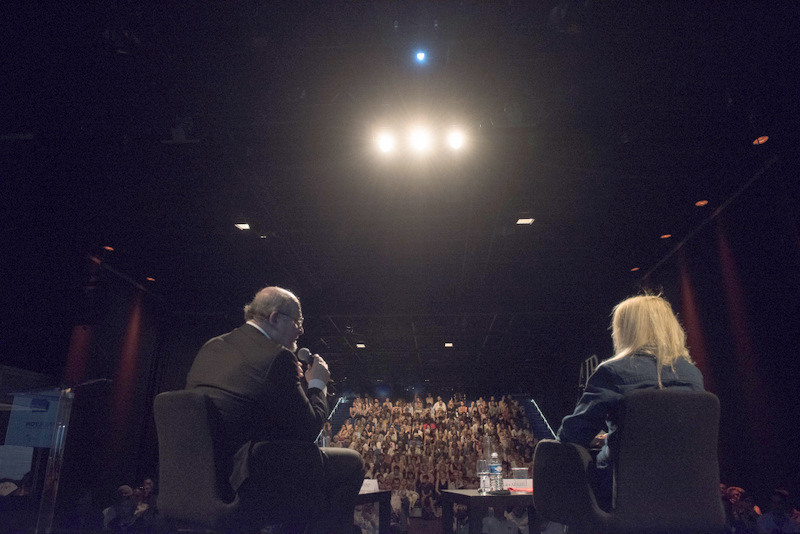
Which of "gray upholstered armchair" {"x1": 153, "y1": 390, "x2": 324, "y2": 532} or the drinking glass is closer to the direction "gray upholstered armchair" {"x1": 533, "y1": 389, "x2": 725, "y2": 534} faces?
the drinking glass

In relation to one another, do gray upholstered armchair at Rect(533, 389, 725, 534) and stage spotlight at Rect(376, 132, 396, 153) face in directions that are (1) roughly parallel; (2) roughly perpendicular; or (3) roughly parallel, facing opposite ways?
roughly parallel, facing opposite ways

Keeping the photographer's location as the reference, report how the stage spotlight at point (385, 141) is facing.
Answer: facing the viewer

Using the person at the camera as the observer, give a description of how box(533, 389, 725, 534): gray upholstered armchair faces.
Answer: facing away from the viewer and to the left of the viewer

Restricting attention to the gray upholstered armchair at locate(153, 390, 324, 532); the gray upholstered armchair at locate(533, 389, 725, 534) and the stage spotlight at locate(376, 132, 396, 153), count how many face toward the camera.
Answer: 1

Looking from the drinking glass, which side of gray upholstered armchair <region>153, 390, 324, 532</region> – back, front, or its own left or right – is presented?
front

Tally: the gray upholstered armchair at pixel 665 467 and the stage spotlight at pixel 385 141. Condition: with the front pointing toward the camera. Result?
1

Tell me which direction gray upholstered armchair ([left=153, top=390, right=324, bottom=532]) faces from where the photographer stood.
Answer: facing away from the viewer and to the right of the viewer

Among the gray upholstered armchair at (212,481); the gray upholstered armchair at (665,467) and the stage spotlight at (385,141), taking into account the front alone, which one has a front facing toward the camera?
the stage spotlight

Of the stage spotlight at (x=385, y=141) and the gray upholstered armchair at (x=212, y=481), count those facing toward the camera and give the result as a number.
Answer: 1

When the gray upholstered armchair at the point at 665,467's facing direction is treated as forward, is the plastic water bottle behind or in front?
in front

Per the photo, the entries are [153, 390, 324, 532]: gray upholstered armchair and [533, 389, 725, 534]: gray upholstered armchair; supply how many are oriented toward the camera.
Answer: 0

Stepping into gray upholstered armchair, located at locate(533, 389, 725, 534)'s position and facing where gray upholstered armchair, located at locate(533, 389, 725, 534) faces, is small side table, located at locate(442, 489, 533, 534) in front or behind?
in front
